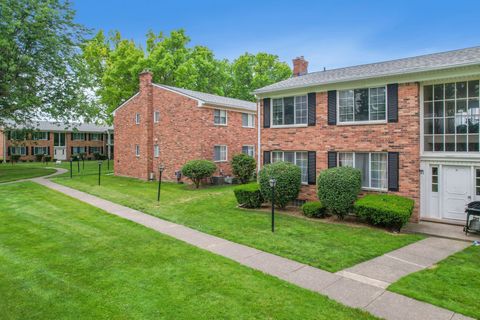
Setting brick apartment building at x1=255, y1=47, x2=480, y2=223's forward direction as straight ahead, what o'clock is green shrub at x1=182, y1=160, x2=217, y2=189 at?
The green shrub is roughly at 2 o'clock from the brick apartment building.

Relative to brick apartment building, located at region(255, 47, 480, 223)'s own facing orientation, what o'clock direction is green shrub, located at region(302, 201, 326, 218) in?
The green shrub is roughly at 1 o'clock from the brick apartment building.

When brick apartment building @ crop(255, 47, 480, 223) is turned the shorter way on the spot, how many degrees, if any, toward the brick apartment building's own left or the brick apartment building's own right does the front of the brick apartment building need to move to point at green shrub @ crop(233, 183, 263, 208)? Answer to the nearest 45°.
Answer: approximately 45° to the brick apartment building's own right

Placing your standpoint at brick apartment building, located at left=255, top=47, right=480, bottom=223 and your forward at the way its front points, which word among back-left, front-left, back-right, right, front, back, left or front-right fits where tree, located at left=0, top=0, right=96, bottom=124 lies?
front-right

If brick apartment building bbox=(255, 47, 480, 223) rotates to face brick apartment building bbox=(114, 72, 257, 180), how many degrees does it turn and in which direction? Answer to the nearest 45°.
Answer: approximately 90° to its right

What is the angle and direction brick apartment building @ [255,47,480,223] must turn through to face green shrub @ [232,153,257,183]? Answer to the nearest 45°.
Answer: approximately 90° to its right

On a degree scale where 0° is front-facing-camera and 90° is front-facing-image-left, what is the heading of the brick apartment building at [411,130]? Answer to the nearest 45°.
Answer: approximately 45°

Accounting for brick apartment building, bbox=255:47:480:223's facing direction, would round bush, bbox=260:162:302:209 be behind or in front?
in front

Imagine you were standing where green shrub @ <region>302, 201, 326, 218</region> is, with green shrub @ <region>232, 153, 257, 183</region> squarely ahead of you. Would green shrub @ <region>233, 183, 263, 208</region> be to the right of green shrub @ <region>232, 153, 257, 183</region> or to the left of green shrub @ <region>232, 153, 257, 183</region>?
left
